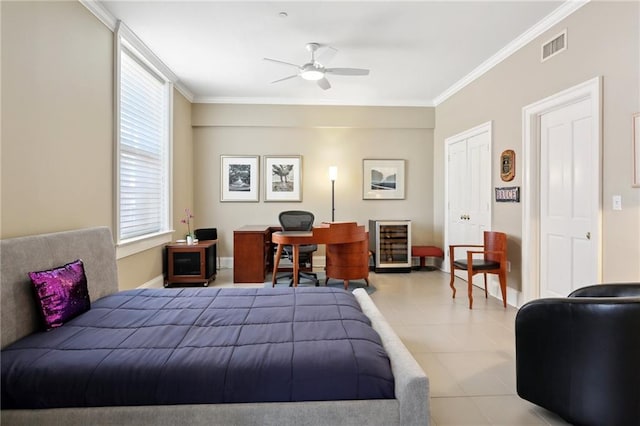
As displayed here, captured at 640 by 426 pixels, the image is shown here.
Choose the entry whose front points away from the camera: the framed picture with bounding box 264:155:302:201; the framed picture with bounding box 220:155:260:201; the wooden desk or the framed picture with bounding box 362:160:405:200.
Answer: the wooden desk

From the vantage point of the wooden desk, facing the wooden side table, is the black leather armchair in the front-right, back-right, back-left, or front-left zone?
back-left

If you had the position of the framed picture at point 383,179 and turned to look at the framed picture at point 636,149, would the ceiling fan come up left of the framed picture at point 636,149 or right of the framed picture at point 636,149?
right

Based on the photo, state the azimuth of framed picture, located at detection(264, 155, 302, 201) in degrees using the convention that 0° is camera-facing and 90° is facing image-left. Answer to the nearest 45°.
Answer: approximately 0°

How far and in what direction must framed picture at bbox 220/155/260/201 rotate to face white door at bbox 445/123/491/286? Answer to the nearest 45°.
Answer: approximately 45° to its left

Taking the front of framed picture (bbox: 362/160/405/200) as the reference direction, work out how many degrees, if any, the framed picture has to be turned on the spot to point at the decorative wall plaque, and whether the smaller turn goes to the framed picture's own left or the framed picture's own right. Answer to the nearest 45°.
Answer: approximately 45° to the framed picture's own left

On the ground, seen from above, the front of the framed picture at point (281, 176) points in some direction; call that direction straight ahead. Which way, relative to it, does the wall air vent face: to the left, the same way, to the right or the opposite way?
to the right

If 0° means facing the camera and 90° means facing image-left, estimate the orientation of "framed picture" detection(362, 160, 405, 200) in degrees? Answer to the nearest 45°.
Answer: approximately 0°

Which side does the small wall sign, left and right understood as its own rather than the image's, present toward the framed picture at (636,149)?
left

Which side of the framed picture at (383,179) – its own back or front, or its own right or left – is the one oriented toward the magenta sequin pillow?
front

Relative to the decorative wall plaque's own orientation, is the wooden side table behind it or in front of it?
in front
